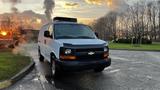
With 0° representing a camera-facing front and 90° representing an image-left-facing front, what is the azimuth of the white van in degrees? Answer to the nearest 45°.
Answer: approximately 315°
